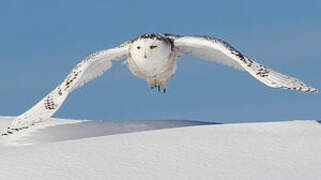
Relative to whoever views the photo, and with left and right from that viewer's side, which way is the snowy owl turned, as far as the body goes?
facing the viewer
